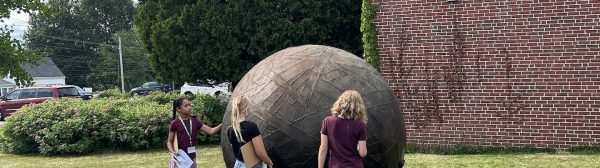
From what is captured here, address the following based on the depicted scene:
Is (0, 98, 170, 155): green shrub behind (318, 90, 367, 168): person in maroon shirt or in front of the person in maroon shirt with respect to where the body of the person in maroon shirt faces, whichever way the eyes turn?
in front

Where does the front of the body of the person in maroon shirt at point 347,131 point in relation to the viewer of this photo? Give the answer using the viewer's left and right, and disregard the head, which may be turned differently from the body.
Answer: facing away from the viewer

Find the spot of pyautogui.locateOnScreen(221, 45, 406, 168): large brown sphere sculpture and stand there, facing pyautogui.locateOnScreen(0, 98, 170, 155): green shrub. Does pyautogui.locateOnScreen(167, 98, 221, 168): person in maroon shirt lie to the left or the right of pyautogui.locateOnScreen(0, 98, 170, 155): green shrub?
left

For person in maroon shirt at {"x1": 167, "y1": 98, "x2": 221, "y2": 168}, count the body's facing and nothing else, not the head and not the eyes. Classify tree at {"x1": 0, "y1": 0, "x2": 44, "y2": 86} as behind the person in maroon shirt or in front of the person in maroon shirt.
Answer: behind

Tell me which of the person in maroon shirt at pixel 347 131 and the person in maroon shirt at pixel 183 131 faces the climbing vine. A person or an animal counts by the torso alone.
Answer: the person in maroon shirt at pixel 347 131

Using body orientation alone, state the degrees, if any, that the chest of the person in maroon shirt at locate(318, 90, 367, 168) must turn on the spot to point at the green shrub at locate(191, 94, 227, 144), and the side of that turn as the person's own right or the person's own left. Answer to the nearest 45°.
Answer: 0° — they already face it

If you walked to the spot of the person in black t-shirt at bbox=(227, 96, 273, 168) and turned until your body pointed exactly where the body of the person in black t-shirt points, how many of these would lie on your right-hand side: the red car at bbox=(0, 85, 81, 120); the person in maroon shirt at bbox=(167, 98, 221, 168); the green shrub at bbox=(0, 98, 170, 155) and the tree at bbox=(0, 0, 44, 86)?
0

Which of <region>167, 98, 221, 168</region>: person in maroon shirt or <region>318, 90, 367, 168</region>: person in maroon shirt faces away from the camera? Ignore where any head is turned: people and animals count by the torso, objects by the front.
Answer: <region>318, 90, 367, 168</region>: person in maroon shirt

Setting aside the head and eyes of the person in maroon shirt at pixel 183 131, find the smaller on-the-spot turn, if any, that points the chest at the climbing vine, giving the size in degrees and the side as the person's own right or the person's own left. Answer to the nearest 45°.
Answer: approximately 90° to the person's own left

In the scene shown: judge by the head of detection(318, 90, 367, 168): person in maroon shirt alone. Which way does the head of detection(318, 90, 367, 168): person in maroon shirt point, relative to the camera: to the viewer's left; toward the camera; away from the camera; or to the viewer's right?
away from the camera

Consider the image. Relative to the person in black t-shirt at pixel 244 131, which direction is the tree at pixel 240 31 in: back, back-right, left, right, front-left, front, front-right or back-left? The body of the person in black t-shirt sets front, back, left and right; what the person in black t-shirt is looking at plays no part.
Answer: front-left

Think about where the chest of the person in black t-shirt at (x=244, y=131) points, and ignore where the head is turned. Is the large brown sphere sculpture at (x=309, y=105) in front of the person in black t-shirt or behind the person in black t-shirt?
in front

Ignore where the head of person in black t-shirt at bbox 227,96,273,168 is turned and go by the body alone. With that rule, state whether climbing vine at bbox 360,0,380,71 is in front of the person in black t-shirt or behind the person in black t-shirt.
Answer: in front

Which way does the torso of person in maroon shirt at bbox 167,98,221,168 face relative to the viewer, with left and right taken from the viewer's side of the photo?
facing the viewer and to the right of the viewer

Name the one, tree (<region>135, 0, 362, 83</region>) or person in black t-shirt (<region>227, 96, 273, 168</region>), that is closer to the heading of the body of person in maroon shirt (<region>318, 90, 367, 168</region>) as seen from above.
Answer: the tree

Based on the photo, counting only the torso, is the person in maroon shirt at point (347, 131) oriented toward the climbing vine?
yes

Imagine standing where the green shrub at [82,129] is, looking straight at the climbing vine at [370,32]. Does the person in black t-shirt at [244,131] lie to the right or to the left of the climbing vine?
right

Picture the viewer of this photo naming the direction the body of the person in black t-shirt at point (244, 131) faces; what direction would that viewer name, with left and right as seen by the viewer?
facing away from the viewer and to the right of the viewer

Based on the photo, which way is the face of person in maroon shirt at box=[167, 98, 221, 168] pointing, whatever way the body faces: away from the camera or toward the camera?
toward the camera
